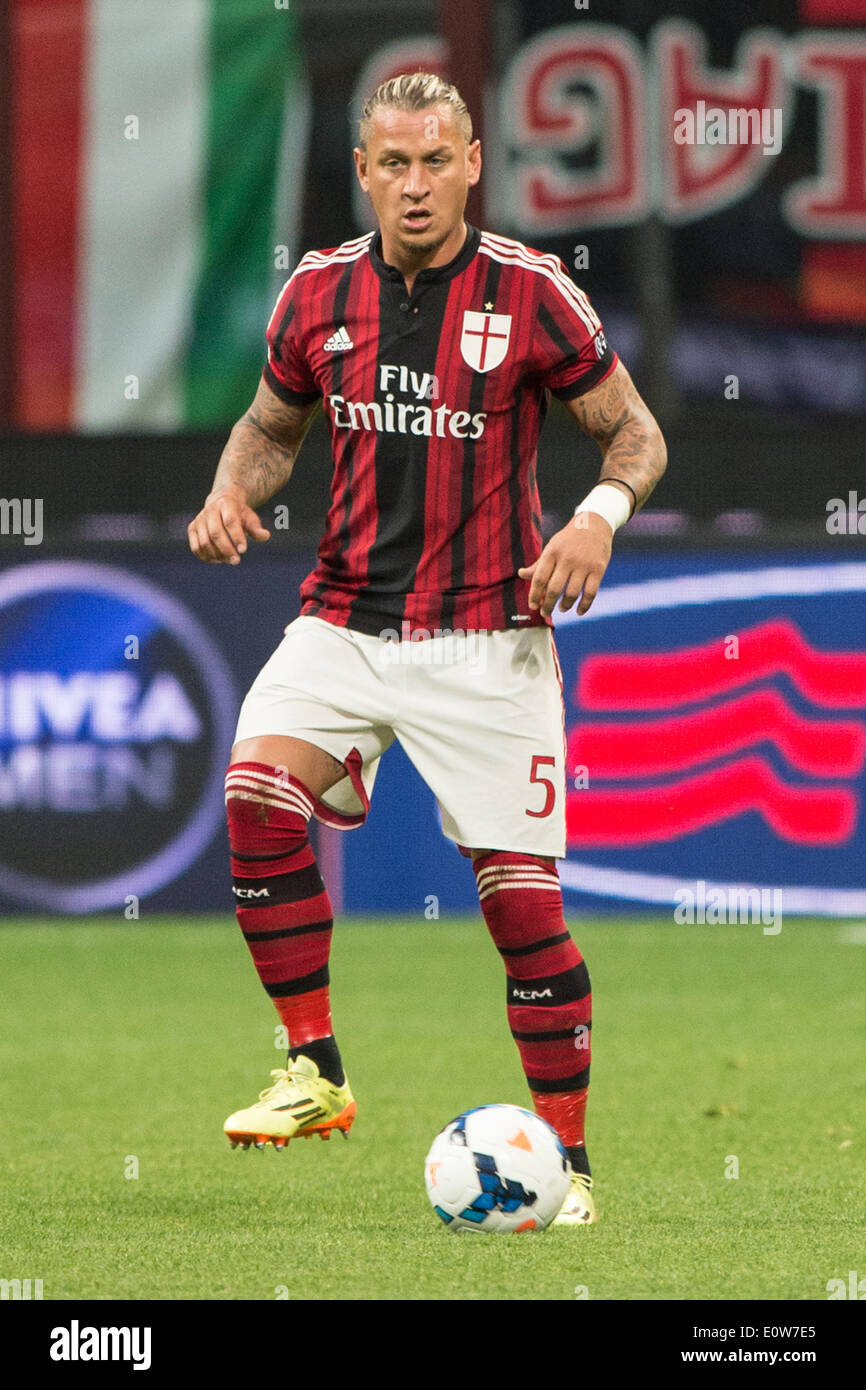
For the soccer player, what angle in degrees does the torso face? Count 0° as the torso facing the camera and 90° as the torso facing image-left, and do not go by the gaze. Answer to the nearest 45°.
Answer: approximately 0°
